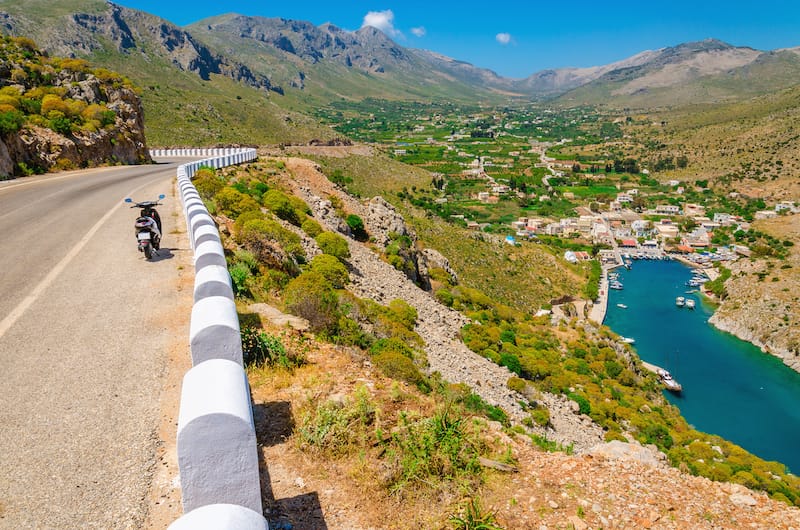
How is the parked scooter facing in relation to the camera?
away from the camera

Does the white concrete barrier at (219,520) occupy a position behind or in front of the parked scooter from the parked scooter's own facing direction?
behind

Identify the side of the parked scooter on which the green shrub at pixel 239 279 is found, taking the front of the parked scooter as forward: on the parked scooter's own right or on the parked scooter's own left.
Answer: on the parked scooter's own right

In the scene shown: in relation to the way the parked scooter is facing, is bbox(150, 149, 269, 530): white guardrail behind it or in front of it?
behind

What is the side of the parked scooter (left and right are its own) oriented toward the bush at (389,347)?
right

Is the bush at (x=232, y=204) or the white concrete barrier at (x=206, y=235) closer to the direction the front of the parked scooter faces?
the bush

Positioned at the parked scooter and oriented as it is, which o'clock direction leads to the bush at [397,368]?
The bush is roughly at 4 o'clock from the parked scooter.

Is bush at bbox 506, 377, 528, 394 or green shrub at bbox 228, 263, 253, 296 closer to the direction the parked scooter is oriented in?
the bush

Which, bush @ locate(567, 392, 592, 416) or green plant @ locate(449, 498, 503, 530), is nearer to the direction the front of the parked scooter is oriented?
the bush
